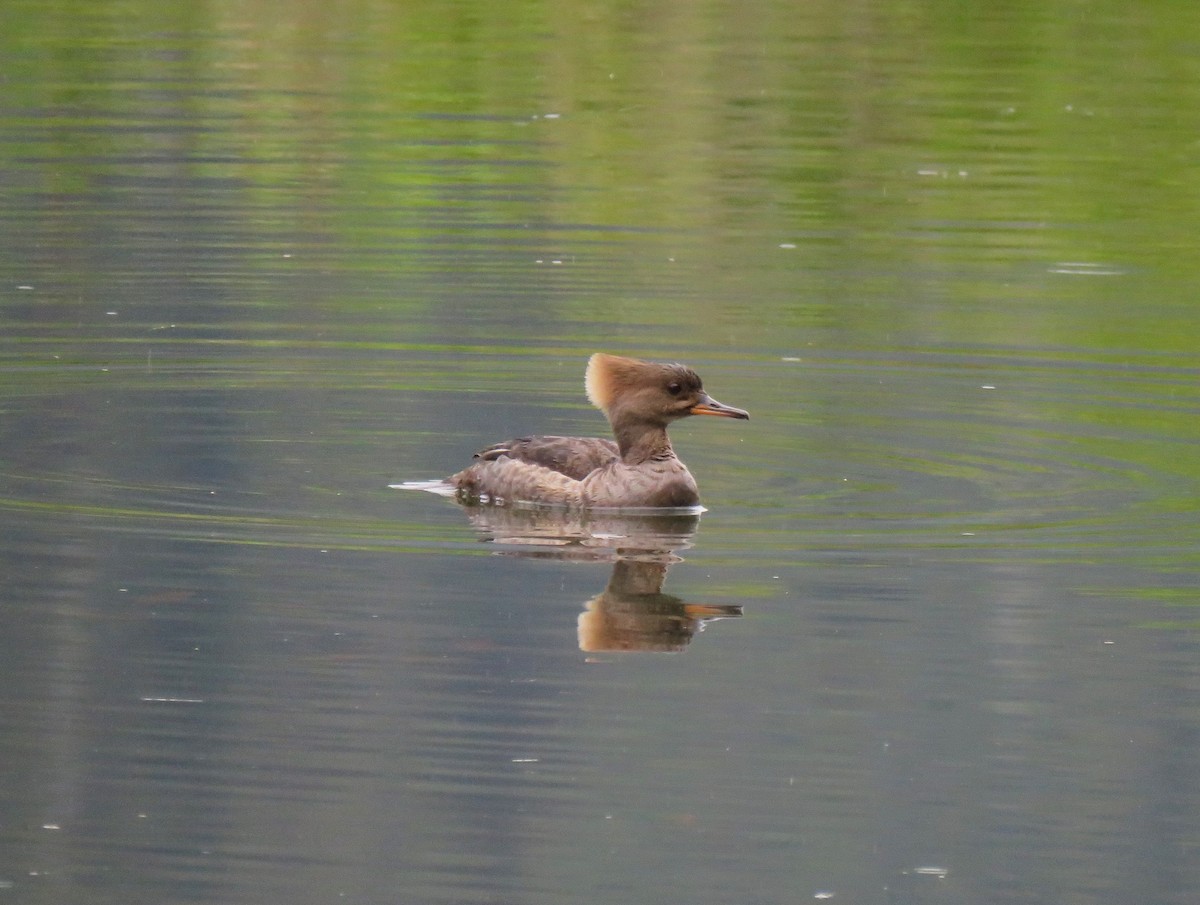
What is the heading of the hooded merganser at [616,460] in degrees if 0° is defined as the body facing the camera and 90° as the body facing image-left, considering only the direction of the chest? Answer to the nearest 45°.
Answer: approximately 270°

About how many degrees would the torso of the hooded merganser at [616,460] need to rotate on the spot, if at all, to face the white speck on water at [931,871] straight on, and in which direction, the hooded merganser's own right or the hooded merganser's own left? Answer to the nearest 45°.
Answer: approximately 90° to the hooded merganser's own right
